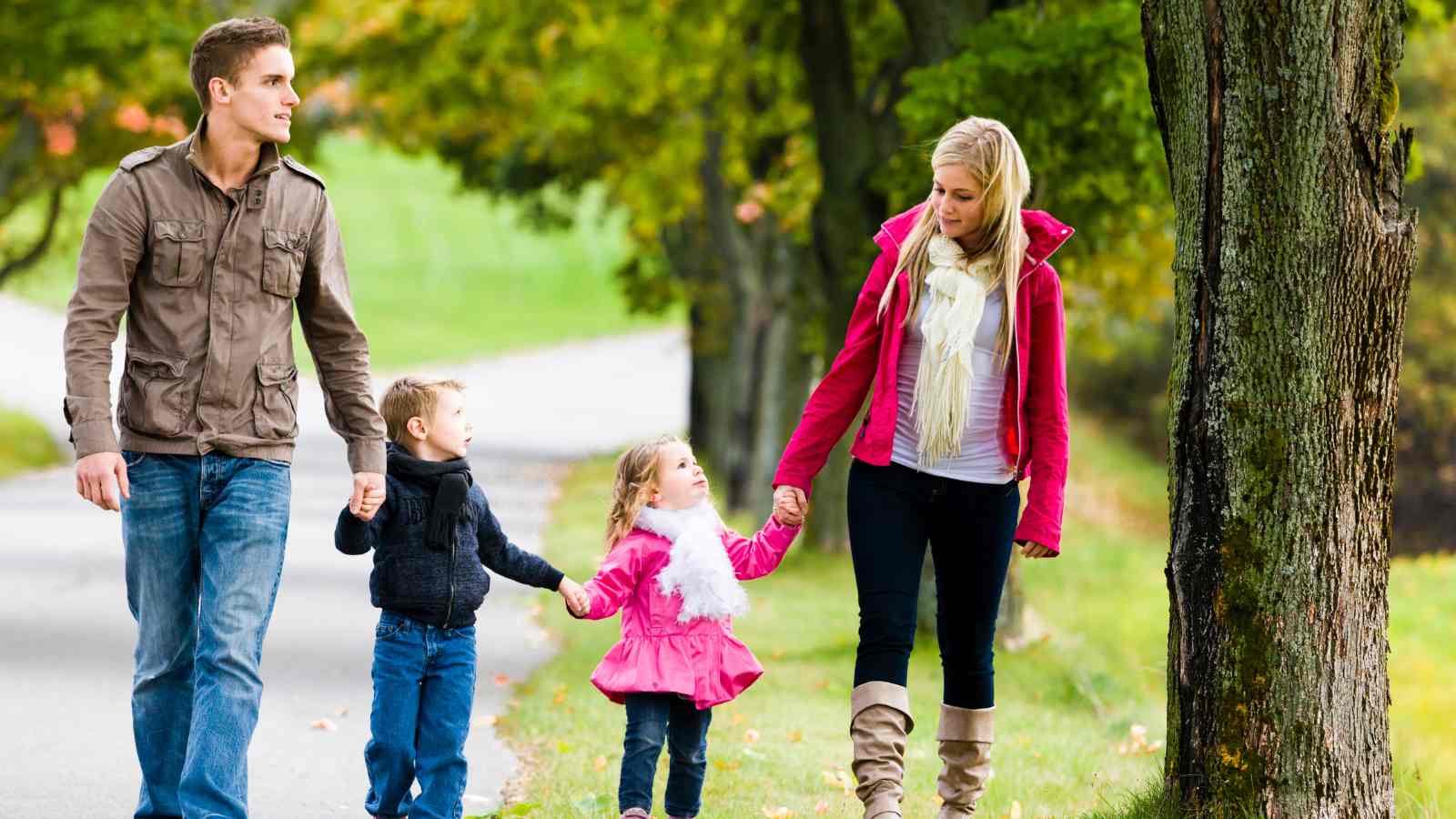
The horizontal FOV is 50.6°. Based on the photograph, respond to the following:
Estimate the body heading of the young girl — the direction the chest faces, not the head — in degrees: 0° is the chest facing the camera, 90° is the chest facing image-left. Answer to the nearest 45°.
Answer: approximately 315°

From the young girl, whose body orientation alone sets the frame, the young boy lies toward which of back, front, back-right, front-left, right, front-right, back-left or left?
back-right

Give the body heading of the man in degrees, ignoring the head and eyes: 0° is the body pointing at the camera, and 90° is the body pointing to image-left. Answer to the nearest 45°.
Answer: approximately 0°

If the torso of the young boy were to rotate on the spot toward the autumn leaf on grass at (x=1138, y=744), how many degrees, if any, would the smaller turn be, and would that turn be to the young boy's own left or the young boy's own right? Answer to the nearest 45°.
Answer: approximately 90° to the young boy's own left

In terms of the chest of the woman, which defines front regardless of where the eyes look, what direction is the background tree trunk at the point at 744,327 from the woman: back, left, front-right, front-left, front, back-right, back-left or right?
back

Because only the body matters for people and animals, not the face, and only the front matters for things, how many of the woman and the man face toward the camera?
2

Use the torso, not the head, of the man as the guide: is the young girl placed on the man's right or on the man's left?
on the man's left

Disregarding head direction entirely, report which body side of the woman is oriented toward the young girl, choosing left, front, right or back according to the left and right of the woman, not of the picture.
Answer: right

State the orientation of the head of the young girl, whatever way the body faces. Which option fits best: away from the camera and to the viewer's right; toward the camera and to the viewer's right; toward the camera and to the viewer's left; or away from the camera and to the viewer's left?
toward the camera and to the viewer's right

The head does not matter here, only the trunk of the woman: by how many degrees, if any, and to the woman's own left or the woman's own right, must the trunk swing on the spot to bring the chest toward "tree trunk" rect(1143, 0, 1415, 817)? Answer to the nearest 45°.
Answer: approximately 90° to the woman's own left

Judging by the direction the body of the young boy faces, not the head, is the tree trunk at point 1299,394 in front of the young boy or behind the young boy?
in front

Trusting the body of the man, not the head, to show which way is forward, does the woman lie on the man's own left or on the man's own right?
on the man's own left
